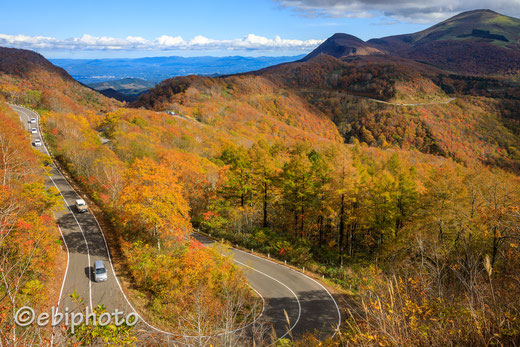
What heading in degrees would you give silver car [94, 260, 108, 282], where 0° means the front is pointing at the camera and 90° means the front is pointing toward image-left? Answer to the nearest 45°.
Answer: approximately 0°
